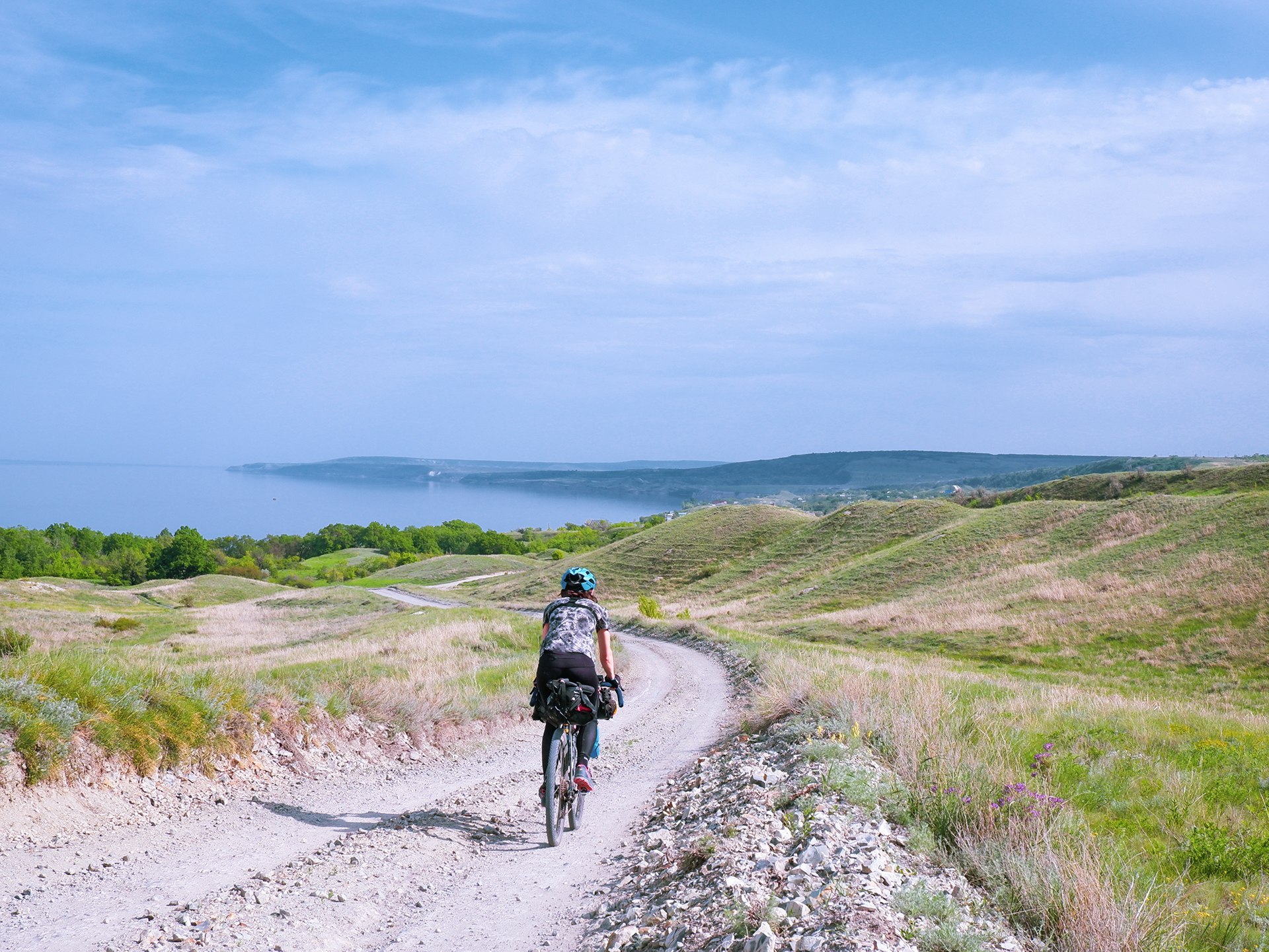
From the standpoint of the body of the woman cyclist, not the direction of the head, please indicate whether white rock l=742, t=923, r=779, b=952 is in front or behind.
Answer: behind

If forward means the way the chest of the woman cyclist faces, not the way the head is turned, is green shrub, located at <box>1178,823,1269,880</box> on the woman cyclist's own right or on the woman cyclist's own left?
on the woman cyclist's own right

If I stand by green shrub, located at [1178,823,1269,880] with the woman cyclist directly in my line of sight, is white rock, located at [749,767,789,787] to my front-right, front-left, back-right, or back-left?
front-right

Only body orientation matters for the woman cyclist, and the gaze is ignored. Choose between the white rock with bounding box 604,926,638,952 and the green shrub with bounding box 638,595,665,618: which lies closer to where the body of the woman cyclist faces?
the green shrub

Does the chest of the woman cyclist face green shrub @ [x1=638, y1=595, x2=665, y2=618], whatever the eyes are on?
yes

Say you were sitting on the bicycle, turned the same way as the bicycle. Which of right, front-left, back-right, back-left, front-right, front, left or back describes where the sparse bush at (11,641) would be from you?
front-left

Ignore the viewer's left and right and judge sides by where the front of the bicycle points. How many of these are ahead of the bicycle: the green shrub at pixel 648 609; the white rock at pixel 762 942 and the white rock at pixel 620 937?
1

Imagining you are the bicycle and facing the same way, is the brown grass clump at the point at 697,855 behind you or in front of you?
behind

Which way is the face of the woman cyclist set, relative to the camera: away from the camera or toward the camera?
away from the camera

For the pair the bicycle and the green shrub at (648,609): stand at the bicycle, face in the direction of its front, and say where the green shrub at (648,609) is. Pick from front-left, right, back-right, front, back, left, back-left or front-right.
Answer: front

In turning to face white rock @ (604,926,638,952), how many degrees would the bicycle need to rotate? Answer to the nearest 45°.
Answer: approximately 180°

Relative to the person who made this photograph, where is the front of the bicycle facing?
facing away from the viewer

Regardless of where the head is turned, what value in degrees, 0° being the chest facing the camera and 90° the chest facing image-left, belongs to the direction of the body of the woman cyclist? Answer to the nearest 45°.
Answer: approximately 180°

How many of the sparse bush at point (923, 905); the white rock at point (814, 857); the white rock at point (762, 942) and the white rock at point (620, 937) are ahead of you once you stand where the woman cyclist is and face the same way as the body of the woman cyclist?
0
